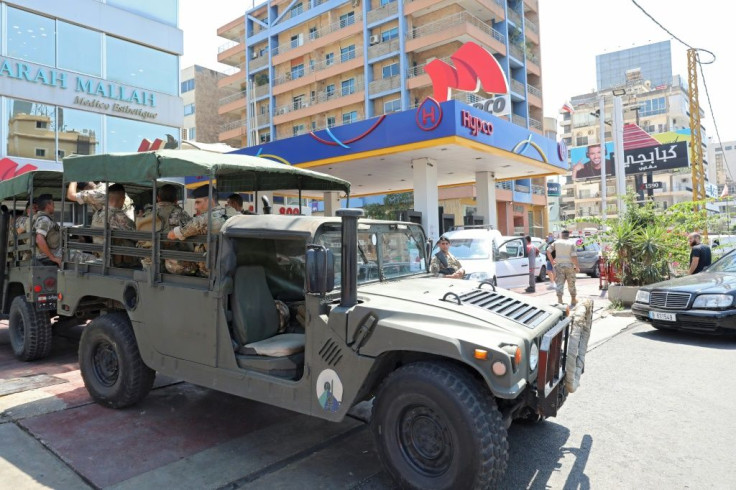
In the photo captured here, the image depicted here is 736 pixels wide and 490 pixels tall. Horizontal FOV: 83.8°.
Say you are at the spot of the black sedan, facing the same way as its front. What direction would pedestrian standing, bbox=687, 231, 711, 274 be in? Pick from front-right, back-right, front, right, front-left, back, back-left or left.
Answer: back-right

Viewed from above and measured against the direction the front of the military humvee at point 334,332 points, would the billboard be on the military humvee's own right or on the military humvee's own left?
on the military humvee's own left

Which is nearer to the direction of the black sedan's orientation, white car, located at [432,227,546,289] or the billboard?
the white car

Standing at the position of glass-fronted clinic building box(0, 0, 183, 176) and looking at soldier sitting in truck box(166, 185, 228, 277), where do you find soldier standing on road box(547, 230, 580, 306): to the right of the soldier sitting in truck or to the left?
left

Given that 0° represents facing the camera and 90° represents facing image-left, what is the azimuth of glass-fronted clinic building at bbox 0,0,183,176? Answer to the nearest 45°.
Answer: approximately 315°

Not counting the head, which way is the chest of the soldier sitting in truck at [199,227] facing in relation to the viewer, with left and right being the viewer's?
facing to the left of the viewer

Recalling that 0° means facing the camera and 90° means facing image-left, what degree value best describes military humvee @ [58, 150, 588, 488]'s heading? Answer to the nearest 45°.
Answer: approximately 315°

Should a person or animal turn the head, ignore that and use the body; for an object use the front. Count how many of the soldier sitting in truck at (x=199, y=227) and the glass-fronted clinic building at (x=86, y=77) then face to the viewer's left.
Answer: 1

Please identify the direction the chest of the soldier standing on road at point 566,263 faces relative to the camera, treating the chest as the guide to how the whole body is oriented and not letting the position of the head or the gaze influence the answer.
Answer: away from the camera
